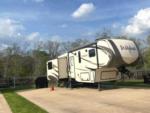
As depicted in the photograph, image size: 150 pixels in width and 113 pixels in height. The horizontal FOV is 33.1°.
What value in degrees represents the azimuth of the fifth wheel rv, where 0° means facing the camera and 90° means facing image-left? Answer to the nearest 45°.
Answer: approximately 315°
